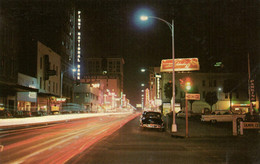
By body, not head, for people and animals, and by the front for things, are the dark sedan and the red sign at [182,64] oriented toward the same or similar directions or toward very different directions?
very different directions

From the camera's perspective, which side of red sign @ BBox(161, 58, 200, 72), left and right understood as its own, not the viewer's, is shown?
front

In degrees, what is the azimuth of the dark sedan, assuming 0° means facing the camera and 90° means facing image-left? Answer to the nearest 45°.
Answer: approximately 180°

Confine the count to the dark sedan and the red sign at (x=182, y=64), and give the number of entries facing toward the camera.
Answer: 1

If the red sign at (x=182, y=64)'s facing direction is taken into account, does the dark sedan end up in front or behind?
in front

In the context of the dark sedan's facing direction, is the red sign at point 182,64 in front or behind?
in front
